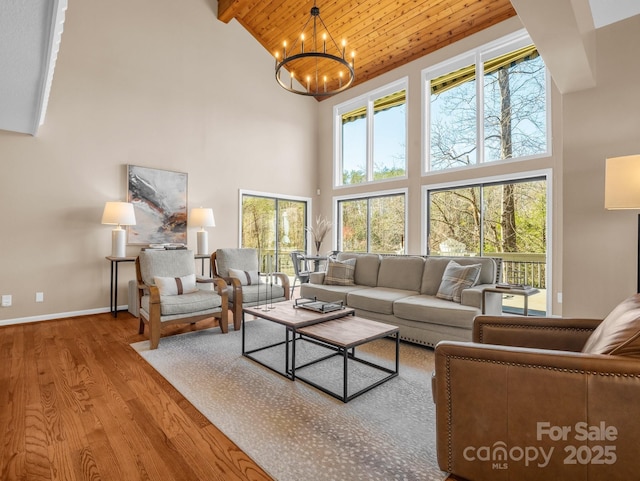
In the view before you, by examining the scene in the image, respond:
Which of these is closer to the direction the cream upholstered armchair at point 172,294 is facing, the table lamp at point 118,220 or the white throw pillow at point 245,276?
the white throw pillow

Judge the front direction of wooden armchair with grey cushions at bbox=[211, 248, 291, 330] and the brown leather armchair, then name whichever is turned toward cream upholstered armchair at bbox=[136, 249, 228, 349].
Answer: the brown leather armchair

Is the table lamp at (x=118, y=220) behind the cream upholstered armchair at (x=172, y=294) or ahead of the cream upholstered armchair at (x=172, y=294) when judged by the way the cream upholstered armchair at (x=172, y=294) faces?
behind

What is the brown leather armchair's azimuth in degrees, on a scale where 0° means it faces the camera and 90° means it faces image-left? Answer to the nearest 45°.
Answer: approximately 90°

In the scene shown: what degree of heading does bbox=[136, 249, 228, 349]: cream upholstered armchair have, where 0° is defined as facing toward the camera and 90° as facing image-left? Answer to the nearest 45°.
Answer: approximately 315°

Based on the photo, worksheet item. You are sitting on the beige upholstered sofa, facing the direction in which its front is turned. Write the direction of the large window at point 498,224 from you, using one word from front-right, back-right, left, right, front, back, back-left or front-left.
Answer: back

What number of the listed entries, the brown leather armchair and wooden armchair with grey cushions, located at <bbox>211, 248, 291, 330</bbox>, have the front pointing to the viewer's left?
1

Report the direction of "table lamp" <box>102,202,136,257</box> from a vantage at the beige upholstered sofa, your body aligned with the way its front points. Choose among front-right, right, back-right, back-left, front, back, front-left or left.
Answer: front-right

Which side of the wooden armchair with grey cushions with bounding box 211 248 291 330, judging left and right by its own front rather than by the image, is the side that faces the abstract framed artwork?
back

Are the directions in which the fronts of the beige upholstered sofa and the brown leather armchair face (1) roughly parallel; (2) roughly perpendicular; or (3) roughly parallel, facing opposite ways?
roughly perpendicular
